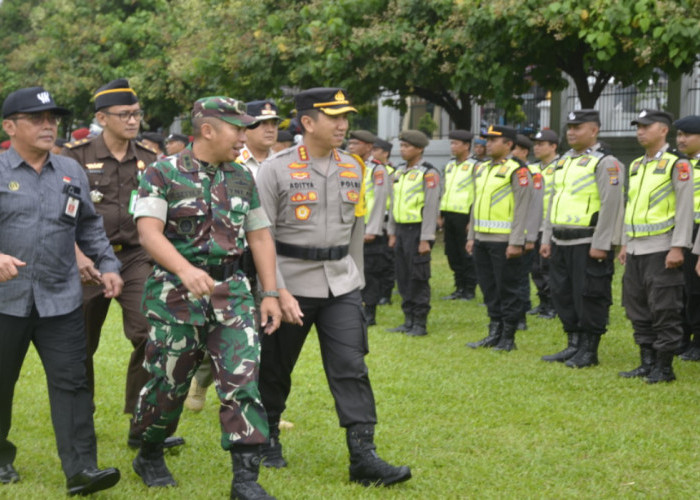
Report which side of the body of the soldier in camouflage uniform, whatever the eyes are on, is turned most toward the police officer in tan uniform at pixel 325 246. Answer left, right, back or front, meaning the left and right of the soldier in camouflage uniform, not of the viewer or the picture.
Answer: left

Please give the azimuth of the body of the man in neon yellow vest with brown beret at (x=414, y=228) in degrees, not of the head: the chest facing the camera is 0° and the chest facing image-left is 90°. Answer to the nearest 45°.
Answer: approximately 45°

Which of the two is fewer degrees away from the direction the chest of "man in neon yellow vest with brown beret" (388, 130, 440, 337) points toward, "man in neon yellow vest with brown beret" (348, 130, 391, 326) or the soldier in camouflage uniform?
the soldier in camouflage uniform

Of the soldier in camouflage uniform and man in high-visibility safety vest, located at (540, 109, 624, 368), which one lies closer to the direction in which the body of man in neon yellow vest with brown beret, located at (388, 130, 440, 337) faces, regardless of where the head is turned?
the soldier in camouflage uniform

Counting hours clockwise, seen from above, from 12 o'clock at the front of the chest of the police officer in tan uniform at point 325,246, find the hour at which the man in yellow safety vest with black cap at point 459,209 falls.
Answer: The man in yellow safety vest with black cap is roughly at 8 o'clock from the police officer in tan uniform.

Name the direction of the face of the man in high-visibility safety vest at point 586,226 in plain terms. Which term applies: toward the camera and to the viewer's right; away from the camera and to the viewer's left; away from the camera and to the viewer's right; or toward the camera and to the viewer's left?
toward the camera and to the viewer's left

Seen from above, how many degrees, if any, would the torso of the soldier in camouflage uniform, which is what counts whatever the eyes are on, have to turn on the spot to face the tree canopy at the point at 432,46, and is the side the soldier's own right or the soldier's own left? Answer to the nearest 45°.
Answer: approximately 135° to the soldier's own left

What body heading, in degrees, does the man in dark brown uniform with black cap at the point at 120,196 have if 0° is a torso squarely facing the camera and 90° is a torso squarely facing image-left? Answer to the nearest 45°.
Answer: approximately 315°

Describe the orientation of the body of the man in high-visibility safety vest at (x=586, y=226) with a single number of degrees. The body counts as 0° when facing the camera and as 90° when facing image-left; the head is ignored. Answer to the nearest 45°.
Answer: approximately 45°

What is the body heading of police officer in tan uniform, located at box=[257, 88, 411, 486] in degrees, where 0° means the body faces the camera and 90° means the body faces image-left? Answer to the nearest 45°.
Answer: approximately 315°
